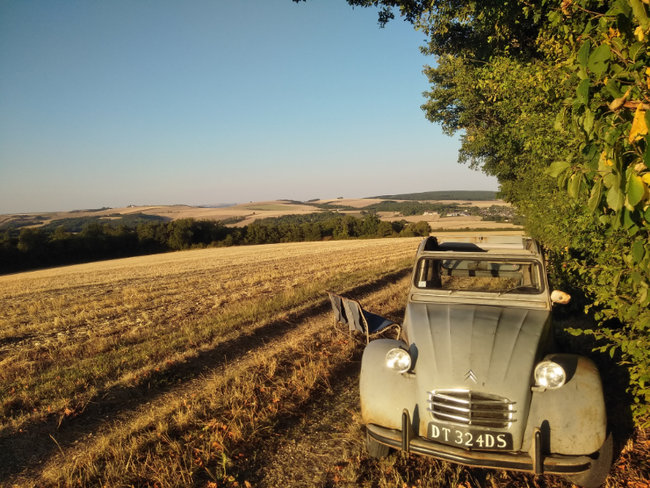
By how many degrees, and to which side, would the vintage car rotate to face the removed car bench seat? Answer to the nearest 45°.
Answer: approximately 135° to its right

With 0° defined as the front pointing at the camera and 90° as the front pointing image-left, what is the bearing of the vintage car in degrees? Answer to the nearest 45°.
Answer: approximately 0°
